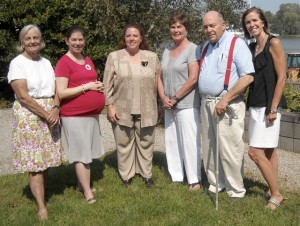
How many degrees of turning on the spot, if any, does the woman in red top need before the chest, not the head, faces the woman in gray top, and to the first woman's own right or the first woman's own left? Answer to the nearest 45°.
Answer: approximately 45° to the first woman's own left

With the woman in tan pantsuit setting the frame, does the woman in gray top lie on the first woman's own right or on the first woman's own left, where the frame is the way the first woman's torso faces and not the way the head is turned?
on the first woman's own left

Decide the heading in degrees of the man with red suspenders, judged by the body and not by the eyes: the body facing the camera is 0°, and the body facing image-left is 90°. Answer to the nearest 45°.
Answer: approximately 45°

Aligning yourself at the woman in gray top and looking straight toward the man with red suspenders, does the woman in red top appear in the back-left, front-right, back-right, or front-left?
back-right

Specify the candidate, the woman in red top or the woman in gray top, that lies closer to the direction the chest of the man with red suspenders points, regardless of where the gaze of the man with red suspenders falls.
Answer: the woman in red top

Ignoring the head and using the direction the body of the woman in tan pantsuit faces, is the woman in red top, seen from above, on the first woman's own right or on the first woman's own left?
on the first woman's own right
